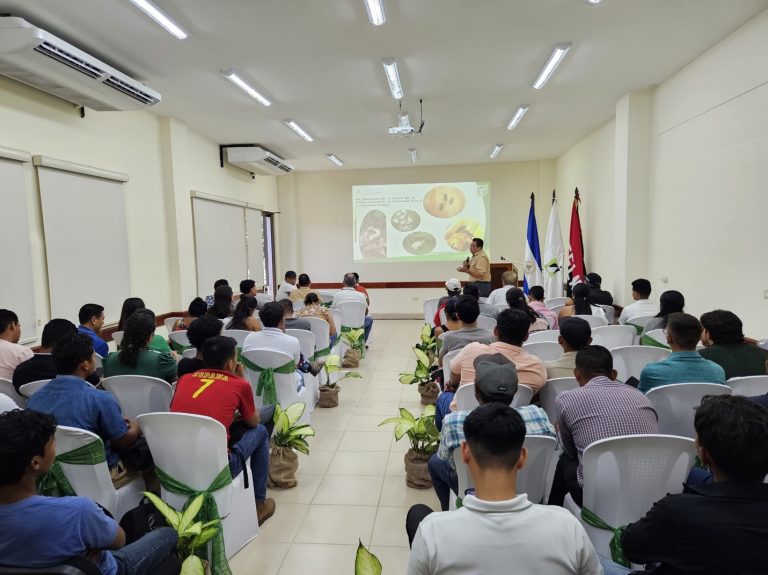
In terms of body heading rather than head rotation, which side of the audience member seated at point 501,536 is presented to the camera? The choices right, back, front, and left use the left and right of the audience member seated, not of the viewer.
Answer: back

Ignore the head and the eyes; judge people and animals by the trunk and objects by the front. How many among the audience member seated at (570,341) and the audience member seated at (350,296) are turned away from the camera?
2

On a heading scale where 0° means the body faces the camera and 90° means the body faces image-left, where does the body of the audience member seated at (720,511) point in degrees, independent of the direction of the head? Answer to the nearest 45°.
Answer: approximately 180°

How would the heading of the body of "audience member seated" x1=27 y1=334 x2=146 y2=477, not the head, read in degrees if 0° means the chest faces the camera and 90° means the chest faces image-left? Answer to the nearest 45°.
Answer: approximately 225°

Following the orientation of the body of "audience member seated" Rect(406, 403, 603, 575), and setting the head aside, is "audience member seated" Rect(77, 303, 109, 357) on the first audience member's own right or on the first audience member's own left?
on the first audience member's own left

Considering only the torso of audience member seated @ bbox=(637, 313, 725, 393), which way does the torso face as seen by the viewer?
away from the camera

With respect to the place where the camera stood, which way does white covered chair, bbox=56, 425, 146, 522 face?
facing away from the viewer and to the right of the viewer

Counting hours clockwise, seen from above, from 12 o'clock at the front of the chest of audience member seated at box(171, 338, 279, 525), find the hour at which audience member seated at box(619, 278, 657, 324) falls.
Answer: audience member seated at box(619, 278, 657, 324) is roughly at 1 o'clock from audience member seated at box(171, 338, 279, 525).

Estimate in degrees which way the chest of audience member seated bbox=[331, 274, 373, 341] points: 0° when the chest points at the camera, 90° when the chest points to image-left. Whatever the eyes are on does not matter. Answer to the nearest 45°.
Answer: approximately 180°

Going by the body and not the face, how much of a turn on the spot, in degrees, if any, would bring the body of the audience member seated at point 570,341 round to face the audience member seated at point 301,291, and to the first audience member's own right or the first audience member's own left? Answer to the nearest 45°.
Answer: approximately 45° to the first audience member's own left

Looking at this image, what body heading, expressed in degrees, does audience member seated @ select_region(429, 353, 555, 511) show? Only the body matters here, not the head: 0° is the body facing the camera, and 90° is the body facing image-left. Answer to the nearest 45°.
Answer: approximately 180°
